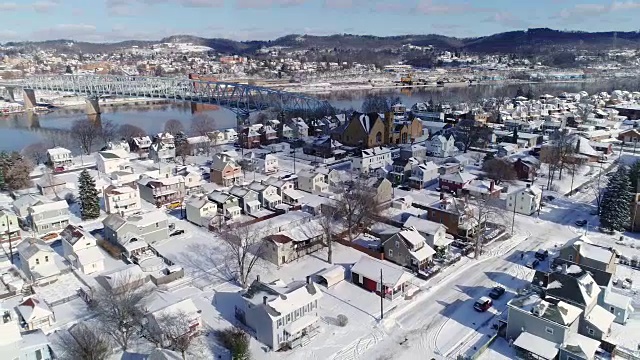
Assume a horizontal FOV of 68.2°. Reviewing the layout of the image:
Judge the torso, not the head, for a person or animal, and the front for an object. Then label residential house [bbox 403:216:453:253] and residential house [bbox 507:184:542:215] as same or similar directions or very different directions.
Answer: same or similar directions

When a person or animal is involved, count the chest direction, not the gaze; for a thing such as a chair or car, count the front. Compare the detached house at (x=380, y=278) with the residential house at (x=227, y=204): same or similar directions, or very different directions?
same or similar directions

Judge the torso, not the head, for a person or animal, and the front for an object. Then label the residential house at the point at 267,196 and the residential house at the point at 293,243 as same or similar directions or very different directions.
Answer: same or similar directions

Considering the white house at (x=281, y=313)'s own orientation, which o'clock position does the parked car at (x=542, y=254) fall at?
The parked car is roughly at 10 o'clock from the white house.

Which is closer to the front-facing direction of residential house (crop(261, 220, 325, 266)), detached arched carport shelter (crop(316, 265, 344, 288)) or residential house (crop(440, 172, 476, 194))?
the detached arched carport shelter

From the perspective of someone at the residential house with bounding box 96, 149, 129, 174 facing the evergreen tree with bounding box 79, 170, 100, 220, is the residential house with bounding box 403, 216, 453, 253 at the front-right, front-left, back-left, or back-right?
front-left

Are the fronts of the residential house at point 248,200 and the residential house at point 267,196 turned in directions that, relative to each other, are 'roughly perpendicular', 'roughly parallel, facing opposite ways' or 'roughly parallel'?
roughly parallel

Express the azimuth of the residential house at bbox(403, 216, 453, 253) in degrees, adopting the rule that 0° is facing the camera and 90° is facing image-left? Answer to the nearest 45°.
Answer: approximately 315°

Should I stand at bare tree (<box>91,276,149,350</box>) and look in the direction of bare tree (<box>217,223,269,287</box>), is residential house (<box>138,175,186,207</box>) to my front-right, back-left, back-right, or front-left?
front-left
